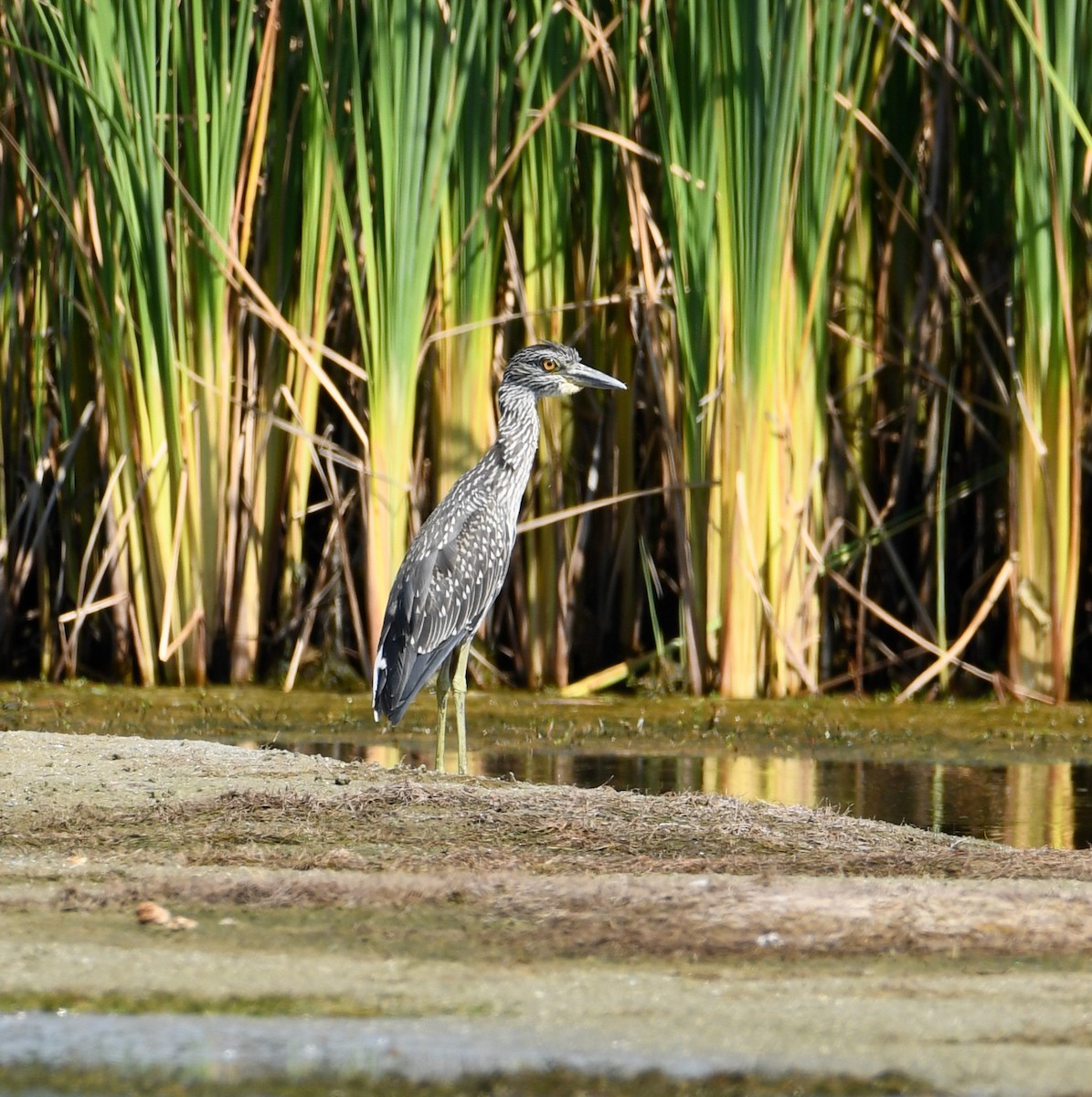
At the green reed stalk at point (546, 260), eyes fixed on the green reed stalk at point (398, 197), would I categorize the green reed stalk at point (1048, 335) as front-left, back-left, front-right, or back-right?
back-left

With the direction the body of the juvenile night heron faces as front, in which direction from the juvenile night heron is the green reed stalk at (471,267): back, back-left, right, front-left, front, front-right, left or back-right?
left

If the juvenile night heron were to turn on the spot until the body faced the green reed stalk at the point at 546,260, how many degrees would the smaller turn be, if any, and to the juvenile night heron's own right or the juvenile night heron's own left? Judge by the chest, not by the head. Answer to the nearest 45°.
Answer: approximately 90° to the juvenile night heron's own left

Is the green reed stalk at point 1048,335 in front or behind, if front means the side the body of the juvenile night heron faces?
in front

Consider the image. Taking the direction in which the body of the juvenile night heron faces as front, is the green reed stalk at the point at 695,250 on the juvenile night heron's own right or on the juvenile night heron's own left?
on the juvenile night heron's own left

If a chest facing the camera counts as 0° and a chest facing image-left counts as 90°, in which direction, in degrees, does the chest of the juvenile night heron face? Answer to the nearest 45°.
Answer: approximately 270°
